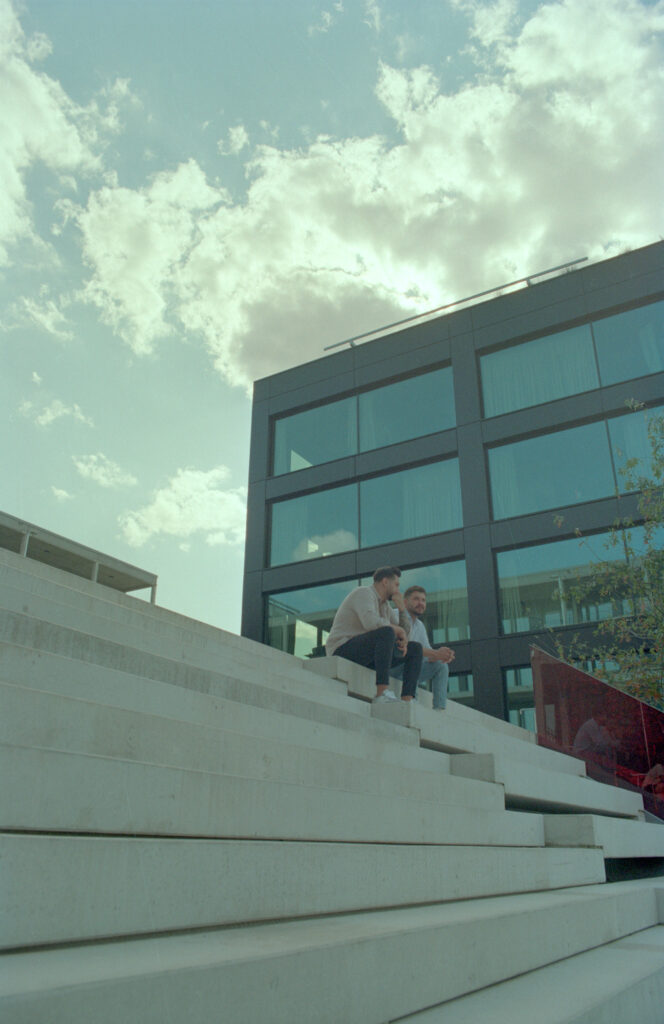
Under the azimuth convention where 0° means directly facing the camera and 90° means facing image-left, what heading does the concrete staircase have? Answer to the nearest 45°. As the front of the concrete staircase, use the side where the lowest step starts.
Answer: approximately 315°

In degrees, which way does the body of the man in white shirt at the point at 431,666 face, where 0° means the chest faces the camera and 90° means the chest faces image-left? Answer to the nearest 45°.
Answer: approximately 315°

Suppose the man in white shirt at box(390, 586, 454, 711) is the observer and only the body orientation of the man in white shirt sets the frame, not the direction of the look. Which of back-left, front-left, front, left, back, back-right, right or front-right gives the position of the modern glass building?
back-left

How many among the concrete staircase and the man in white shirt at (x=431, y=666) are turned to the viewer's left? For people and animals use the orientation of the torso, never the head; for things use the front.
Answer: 0

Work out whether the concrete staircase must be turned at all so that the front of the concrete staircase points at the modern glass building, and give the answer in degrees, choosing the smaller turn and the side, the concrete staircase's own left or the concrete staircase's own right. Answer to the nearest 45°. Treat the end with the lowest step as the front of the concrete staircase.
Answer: approximately 135° to the concrete staircase's own left

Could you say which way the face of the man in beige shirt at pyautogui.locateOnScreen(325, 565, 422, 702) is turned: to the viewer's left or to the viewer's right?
to the viewer's right
